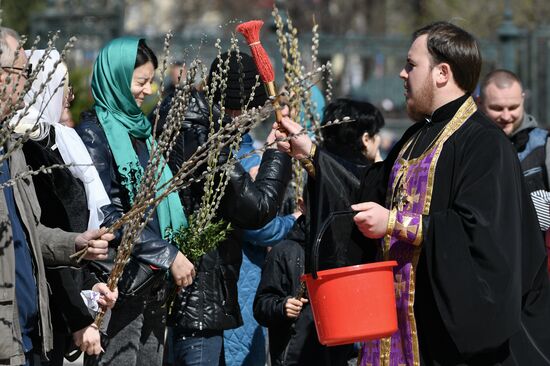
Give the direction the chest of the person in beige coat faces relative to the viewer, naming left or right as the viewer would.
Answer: facing the viewer and to the right of the viewer

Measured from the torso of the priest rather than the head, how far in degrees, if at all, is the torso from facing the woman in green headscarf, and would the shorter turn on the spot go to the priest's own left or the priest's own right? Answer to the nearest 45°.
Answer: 0° — they already face them

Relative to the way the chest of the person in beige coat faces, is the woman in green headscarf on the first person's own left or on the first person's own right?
on the first person's own left

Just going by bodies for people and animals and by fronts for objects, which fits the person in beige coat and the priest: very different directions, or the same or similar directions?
very different directions

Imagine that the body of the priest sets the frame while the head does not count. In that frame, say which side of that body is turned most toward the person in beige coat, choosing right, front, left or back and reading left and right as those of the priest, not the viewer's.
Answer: front

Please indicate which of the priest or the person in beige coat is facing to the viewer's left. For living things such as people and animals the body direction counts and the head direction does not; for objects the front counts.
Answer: the priest

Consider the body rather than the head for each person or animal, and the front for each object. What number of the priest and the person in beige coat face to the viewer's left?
1

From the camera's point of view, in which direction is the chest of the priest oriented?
to the viewer's left

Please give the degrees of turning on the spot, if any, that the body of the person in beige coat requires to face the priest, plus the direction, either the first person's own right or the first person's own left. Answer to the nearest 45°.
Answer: approximately 45° to the first person's own left

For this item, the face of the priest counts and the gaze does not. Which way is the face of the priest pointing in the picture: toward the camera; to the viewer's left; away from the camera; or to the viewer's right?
to the viewer's left

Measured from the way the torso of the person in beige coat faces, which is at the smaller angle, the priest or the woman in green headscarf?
the priest
